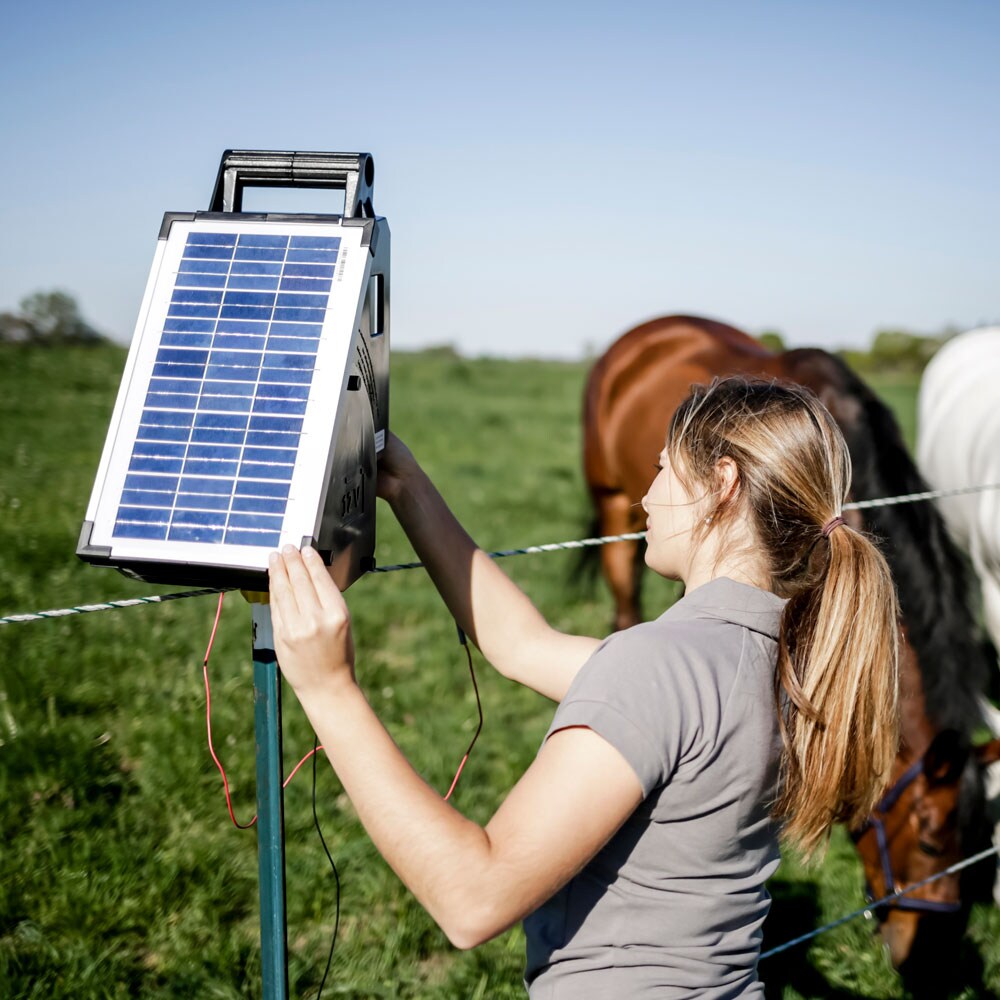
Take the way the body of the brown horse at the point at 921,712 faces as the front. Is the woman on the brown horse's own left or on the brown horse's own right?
on the brown horse's own right

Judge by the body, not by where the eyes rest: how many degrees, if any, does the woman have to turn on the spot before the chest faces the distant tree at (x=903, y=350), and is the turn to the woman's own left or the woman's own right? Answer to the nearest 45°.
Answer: approximately 45° to the woman's own right

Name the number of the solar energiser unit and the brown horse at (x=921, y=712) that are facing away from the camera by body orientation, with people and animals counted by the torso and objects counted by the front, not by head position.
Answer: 0

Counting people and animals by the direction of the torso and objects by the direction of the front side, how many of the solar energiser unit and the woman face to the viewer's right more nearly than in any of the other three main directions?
0

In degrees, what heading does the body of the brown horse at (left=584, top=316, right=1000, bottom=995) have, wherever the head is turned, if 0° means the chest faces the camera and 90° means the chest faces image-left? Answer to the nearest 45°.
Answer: approximately 315°

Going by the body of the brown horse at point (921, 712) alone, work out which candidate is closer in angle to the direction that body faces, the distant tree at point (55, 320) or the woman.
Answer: the woman

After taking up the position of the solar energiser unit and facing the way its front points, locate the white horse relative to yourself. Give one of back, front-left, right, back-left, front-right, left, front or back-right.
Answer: back

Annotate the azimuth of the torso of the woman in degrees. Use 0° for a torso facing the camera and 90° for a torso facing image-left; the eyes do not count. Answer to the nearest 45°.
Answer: approximately 135°
